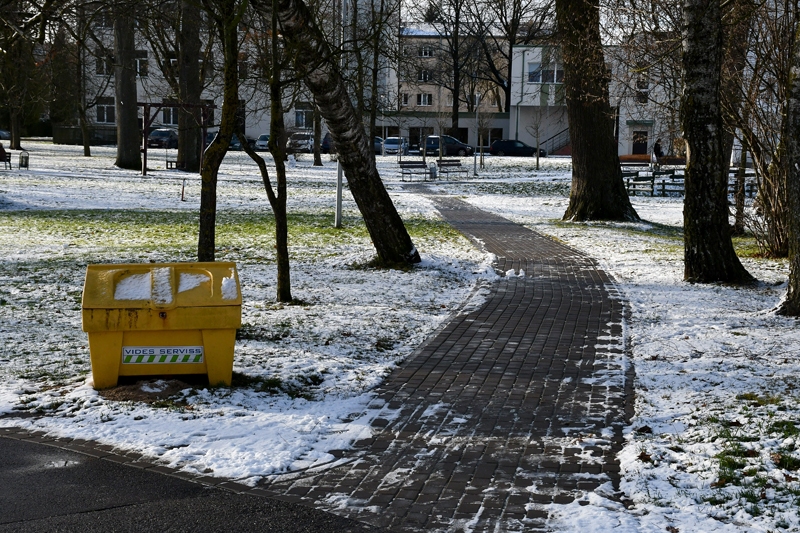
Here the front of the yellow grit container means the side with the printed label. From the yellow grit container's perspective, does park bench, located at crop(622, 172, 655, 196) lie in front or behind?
behind

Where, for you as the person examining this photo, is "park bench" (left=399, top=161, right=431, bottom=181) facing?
facing the viewer and to the right of the viewer

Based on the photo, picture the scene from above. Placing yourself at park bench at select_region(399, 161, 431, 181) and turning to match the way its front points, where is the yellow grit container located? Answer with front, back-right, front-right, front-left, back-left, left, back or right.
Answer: front-right

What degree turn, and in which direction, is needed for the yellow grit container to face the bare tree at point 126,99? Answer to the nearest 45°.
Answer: approximately 180°

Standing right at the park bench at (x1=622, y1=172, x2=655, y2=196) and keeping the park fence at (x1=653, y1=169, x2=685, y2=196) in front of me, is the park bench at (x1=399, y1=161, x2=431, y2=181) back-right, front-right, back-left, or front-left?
back-left

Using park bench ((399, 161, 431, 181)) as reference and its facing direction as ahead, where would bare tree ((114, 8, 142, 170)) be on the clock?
The bare tree is roughly at 4 o'clock from the park bench.

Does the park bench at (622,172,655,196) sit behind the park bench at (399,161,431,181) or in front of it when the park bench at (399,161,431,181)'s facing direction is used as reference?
in front

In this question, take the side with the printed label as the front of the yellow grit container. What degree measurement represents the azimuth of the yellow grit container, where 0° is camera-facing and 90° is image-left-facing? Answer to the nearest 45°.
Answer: approximately 0°

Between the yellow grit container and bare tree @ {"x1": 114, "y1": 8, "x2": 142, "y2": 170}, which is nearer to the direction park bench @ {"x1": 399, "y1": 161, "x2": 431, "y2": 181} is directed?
the yellow grit container

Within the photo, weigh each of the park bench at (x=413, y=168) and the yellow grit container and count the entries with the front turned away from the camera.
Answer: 0
